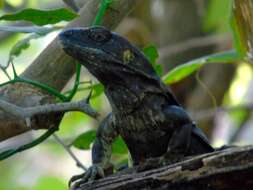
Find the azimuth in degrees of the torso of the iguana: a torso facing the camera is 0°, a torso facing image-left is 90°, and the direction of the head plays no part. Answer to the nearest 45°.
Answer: approximately 45°

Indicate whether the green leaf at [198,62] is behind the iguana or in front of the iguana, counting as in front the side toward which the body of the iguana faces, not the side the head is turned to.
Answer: behind

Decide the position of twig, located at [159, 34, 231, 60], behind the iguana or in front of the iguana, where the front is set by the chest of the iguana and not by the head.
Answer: behind
